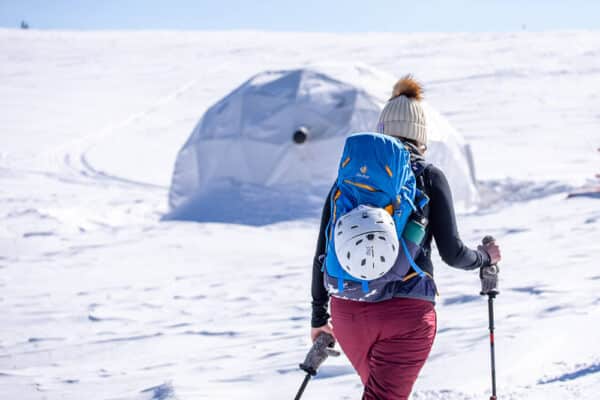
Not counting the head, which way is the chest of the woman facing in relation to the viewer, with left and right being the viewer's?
facing away from the viewer and to the right of the viewer
